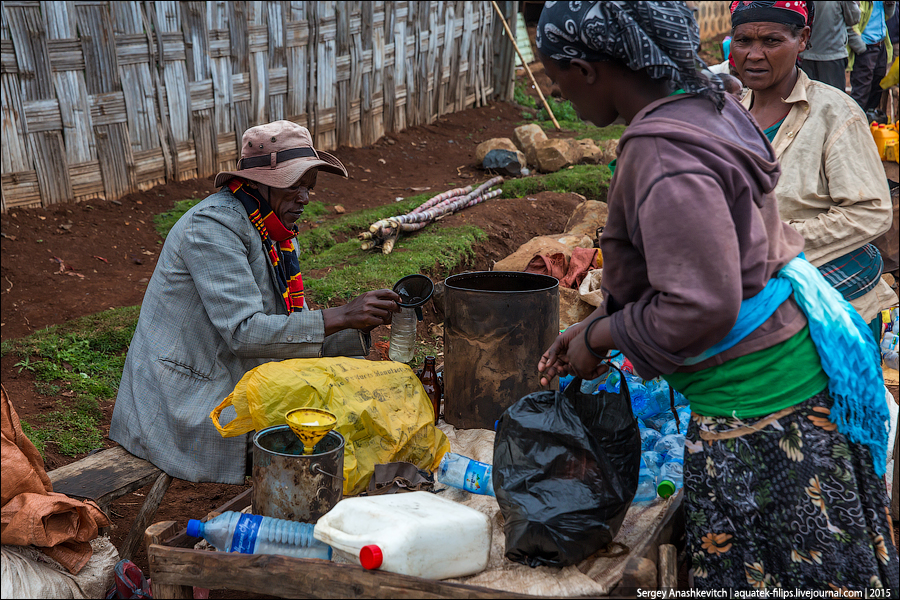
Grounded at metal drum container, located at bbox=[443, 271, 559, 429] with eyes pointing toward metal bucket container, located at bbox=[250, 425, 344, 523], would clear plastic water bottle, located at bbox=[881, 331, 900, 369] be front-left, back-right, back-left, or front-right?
back-left

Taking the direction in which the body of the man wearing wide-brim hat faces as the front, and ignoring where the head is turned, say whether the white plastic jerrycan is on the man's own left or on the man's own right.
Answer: on the man's own right

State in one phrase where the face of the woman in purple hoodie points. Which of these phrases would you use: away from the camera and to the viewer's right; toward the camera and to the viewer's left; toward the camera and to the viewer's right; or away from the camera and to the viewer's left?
away from the camera and to the viewer's left

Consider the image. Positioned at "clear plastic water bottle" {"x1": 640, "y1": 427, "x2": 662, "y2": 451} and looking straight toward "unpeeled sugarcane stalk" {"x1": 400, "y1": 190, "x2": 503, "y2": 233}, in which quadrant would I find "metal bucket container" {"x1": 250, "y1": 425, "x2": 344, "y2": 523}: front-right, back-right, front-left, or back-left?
back-left

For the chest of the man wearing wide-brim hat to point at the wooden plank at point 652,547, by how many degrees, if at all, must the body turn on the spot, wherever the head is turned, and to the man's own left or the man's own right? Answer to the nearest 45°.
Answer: approximately 45° to the man's own right

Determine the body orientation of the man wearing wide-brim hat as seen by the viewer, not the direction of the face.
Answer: to the viewer's right

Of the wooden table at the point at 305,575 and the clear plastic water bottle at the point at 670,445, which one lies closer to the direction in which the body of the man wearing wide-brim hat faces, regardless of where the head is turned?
the clear plastic water bottle

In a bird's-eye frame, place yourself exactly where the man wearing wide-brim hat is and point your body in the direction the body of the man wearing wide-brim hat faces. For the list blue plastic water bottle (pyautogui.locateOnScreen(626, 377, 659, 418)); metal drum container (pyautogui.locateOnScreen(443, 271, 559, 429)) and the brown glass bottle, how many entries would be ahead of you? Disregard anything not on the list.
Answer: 3

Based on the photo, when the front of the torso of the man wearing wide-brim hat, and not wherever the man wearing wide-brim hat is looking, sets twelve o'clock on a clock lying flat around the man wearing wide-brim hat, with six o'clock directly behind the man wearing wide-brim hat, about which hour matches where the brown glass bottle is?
The brown glass bottle is roughly at 12 o'clock from the man wearing wide-brim hat.

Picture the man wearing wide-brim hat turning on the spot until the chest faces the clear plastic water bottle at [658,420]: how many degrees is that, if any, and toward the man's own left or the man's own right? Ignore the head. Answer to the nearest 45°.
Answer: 0° — they already face it

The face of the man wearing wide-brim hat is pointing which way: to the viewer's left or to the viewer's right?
to the viewer's right
